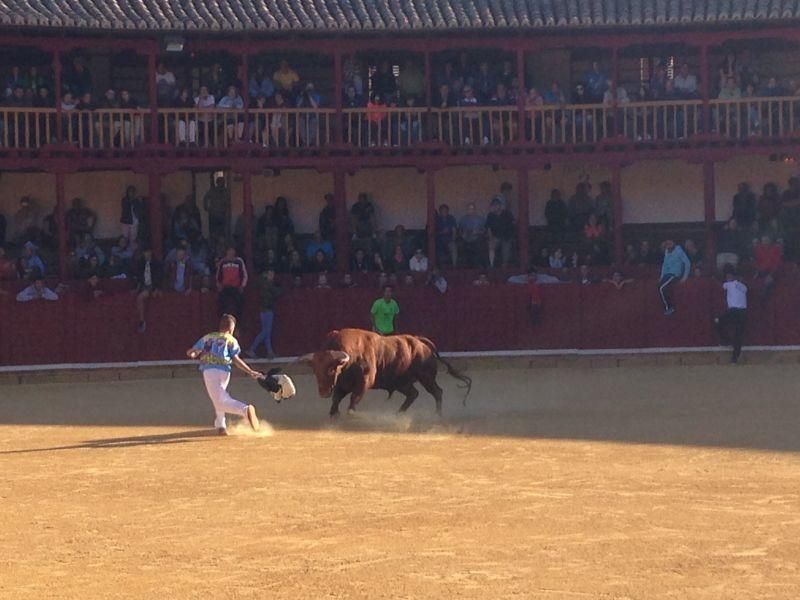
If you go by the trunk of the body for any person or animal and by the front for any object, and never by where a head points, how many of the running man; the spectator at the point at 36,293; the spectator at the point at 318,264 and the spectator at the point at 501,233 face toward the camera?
3

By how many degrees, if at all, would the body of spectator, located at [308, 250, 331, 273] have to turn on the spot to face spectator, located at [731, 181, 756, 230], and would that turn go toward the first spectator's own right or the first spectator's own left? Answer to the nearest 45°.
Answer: approximately 90° to the first spectator's own left

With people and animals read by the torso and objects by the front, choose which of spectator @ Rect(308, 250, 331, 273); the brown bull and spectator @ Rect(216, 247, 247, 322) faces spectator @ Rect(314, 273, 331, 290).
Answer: spectator @ Rect(308, 250, 331, 273)

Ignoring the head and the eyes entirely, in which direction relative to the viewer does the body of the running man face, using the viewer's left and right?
facing away from the viewer and to the left of the viewer

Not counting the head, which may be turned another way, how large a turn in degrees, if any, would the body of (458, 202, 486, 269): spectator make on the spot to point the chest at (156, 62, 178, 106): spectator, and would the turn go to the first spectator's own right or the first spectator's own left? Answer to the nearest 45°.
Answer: approximately 90° to the first spectator's own right

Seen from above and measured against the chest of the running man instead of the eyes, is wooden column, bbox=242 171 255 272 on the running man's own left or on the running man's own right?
on the running man's own right

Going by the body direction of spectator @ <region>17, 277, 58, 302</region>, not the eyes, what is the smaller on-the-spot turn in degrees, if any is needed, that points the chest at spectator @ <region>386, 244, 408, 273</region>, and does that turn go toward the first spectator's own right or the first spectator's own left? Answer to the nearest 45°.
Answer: approximately 90° to the first spectator's own left

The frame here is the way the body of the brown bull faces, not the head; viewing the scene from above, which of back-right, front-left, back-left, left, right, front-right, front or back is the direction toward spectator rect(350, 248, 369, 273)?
back-right
